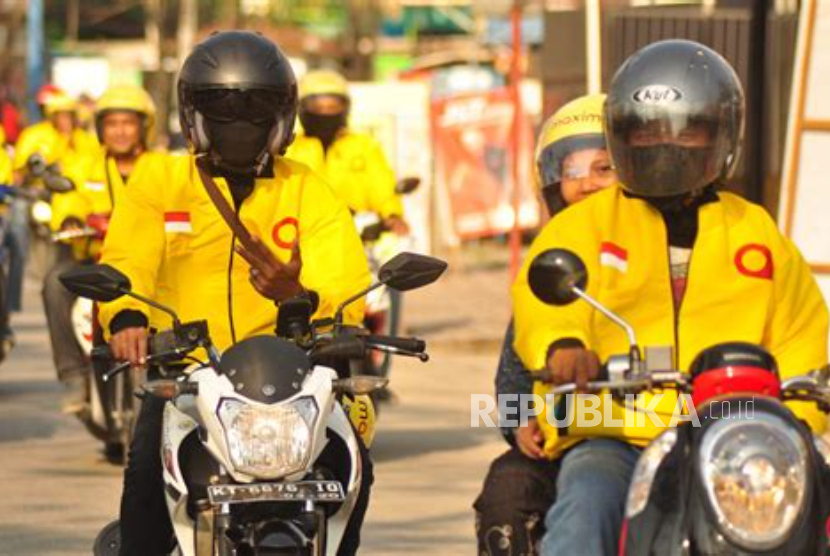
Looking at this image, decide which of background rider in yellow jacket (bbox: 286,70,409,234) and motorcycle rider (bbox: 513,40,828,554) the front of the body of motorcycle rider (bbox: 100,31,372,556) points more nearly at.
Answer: the motorcycle rider

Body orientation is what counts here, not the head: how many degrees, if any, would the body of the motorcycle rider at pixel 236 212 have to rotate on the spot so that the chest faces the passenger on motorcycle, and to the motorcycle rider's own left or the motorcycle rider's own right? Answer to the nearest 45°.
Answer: approximately 45° to the motorcycle rider's own left

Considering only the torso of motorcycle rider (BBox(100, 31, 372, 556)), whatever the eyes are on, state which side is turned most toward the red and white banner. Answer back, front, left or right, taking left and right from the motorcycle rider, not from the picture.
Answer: back

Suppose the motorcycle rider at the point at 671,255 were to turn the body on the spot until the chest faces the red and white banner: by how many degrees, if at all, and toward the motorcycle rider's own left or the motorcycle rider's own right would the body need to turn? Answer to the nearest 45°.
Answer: approximately 180°

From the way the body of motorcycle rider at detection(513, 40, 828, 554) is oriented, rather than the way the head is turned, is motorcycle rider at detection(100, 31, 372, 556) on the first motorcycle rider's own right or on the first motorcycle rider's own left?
on the first motorcycle rider's own right

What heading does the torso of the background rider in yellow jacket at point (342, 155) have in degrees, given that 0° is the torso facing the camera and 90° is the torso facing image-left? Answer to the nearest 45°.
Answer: approximately 0°

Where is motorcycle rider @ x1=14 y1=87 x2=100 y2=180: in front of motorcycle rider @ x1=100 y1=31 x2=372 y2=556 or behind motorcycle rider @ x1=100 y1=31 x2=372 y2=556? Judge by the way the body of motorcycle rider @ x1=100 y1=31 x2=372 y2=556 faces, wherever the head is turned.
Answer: behind

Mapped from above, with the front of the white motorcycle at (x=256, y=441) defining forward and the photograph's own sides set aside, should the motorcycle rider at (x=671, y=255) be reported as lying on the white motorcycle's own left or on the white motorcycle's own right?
on the white motorcycle's own left
